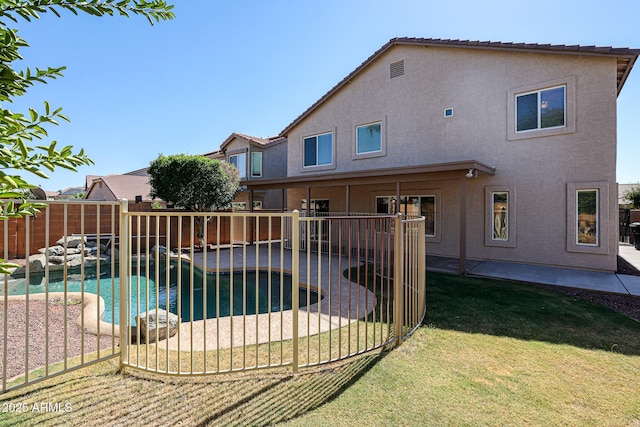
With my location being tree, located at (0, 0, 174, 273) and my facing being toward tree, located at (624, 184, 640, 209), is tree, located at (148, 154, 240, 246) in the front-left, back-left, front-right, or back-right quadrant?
front-left

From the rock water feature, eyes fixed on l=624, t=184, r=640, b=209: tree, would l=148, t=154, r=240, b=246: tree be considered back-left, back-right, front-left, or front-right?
front-left

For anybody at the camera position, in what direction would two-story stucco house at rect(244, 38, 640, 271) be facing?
facing away from the viewer and to the right of the viewer

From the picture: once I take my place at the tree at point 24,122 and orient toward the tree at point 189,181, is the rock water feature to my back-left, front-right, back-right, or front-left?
front-left

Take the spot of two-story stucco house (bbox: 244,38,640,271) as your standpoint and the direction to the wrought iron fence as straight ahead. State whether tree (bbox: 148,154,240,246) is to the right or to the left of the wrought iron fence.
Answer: right

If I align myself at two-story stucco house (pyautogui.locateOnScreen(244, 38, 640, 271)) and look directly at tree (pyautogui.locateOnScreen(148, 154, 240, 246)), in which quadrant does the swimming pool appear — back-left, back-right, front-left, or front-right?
front-left

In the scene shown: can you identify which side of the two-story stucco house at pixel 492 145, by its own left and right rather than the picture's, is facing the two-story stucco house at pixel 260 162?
left

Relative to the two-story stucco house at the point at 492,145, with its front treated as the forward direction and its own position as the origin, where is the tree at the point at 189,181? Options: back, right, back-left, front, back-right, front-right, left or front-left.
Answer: back-left

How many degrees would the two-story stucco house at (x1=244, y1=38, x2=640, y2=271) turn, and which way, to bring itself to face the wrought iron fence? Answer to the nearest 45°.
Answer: approximately 180°

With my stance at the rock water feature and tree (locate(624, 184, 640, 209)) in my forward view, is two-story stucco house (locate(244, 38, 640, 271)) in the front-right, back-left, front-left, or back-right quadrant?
front-right

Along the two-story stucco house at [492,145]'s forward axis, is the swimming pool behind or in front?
behind
